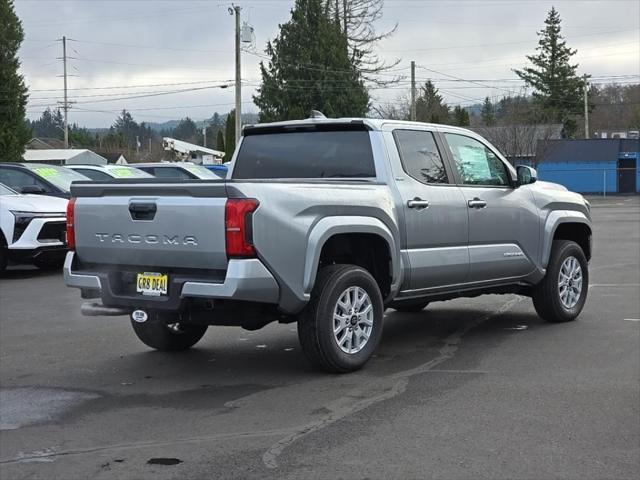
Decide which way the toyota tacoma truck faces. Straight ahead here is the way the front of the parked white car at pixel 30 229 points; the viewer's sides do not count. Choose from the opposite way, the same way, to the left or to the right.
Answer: to the left

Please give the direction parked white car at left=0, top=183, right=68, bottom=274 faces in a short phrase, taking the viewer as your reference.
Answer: facing the viewer and to the right of the viewer

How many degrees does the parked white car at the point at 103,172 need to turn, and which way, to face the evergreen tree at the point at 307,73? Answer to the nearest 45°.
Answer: approximately 135° to its left

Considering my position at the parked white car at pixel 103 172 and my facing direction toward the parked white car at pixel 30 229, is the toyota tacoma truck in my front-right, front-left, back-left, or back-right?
front-left

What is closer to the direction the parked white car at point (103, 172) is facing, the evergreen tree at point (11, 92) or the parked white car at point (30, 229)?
the parked white car

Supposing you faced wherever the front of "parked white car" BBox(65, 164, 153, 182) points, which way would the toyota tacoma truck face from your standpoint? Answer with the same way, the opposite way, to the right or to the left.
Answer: to the left

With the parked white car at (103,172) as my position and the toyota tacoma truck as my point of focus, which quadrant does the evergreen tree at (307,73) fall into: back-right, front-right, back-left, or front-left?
back-left

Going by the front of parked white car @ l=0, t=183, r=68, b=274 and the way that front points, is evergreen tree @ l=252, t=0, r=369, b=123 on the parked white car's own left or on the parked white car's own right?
on the parked white car's own left

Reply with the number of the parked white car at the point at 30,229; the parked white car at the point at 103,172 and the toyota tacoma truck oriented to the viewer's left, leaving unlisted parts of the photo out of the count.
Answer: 0

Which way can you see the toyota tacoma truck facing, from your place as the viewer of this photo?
facing away from the viewer and to the right of the viewer

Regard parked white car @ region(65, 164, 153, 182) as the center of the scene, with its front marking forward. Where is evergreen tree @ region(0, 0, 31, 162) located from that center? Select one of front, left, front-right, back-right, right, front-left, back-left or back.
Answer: back-left

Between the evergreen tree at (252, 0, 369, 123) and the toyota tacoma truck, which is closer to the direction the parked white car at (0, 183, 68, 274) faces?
the toyota tacoma truck

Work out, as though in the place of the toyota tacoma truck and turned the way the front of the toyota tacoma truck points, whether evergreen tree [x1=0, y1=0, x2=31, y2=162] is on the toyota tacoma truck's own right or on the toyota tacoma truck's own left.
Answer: on the toyota tacoma truck's own left

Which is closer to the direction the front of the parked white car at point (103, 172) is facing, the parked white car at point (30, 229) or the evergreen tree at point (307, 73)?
the parked white car

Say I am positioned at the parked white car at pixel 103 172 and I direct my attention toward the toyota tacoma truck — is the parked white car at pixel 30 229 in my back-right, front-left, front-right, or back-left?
front-right

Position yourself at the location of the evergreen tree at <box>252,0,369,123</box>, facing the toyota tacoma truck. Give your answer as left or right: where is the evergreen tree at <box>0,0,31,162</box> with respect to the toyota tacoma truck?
right

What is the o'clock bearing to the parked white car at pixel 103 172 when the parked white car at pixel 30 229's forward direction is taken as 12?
the parked white car at pixel 103 172 is roughly at 8 o'clock from the parked white car at pixel 30 229.

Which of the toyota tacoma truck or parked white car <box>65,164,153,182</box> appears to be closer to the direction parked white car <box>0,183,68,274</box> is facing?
the toyota tacoma truck
